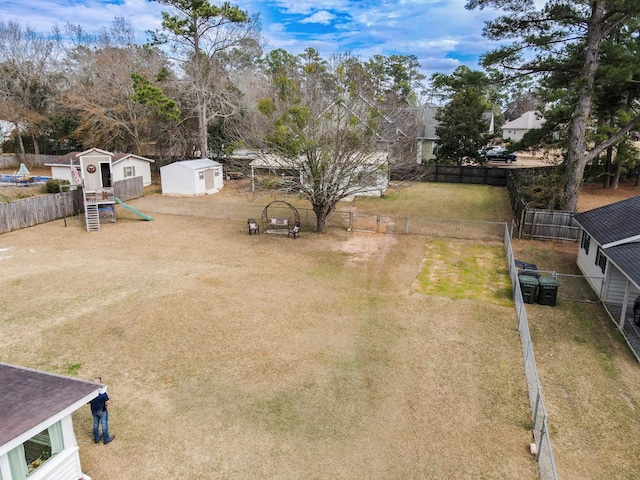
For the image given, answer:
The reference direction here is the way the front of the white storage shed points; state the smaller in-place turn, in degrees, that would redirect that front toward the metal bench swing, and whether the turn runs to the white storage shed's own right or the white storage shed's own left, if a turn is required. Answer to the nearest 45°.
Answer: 0° — it already faces it

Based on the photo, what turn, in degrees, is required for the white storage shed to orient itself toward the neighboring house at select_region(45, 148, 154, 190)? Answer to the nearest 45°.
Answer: approximately 135° to its right

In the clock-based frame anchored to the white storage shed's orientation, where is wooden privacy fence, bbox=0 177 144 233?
The wooden privacy fence is roughly at 3 o'clock from the white storage shed.

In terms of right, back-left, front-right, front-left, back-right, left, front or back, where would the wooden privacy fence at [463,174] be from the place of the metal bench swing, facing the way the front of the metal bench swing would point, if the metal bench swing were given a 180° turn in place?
front-right

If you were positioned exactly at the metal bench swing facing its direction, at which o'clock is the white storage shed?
The white storage shed is roughly at 5 o'clock from the metal bench swing.

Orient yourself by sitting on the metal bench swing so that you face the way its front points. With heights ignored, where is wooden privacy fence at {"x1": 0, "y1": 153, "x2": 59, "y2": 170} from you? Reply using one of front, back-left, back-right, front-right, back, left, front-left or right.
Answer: back-right

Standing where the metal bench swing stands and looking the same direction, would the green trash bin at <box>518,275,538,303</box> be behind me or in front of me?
in front

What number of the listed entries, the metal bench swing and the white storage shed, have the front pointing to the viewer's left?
0

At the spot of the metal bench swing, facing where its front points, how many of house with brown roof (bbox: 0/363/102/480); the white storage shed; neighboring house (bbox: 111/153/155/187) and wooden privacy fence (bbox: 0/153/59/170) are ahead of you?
1

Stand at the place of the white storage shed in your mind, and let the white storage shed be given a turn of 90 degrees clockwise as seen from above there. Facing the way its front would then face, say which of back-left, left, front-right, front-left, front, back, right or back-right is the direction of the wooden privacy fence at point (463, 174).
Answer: back-left

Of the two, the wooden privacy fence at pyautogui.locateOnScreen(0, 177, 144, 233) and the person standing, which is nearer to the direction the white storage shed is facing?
the person standing

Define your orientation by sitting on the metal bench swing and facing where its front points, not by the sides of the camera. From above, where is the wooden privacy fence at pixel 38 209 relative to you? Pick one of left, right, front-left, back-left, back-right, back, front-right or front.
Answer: right

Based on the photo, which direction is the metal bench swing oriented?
toward the camera

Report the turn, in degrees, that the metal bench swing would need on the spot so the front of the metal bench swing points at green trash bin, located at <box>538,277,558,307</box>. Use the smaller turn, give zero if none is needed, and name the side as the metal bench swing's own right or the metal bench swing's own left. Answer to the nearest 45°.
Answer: approximately 45° to the metal bench swing's own left

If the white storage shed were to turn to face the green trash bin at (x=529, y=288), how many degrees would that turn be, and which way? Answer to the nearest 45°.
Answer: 0° — it already faces it

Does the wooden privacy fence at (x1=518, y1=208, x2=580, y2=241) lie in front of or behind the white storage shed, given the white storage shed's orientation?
in front

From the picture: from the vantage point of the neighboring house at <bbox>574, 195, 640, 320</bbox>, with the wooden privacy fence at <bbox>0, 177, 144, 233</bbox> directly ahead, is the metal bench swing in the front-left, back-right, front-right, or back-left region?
front-right
